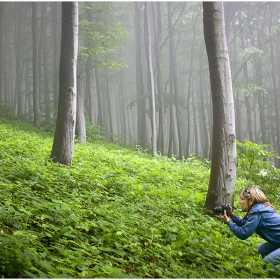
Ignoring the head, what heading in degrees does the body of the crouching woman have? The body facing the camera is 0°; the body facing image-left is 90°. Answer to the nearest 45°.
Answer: approximately 90°

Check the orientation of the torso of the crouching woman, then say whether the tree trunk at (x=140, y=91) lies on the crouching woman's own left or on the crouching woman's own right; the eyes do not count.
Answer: on the crouching woman's own right

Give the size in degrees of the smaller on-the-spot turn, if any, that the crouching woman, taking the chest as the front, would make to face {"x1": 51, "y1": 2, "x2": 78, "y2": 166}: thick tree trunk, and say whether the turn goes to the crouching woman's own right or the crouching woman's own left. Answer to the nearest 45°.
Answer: approximately 45° to the crouching woman's own right

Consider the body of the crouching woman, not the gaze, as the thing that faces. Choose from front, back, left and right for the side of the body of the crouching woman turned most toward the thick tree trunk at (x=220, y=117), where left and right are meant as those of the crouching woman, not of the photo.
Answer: right

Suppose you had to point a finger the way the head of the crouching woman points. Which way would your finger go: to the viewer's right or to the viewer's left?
to the viewer's left

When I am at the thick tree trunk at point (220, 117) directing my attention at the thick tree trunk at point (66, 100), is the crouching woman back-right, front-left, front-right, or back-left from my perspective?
back-left
